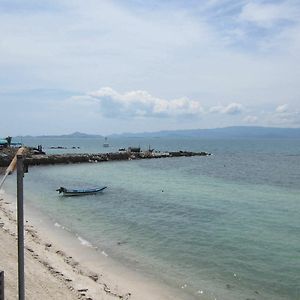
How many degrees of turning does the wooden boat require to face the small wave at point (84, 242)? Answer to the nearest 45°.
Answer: approximately 90° to its right

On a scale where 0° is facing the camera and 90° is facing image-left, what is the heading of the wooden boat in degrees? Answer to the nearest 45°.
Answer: approximately 270°
